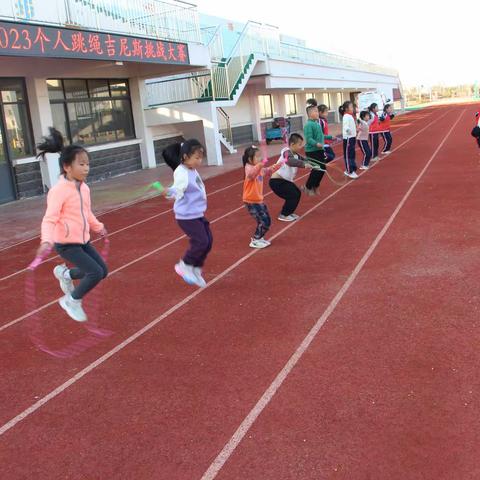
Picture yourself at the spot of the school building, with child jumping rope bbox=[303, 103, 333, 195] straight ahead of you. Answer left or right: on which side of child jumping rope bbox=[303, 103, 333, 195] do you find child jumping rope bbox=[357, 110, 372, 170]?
left

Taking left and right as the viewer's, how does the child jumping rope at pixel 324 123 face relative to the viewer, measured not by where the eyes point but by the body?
facing the viewer and to the right of the viewer

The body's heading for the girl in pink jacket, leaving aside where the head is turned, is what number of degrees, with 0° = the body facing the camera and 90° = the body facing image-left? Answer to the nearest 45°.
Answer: approximately 315°

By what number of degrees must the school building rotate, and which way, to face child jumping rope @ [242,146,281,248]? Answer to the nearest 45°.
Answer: approximately 45° to its right

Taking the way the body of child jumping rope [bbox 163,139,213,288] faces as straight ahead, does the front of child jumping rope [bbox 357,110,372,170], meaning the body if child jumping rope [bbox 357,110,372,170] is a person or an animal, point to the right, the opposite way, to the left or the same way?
the same way

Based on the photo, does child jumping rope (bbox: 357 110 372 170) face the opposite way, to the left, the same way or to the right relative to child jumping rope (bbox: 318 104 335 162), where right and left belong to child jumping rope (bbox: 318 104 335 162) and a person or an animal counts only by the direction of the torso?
the same way

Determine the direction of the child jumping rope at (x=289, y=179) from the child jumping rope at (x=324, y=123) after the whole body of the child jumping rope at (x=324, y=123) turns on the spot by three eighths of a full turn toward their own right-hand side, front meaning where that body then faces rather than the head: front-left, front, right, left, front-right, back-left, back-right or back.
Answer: left

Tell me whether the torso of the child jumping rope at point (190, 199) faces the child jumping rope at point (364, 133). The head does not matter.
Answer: no

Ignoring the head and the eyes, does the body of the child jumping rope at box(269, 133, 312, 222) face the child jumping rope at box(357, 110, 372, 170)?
no

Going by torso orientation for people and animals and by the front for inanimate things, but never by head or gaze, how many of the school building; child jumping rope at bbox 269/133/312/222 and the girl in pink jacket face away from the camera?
0

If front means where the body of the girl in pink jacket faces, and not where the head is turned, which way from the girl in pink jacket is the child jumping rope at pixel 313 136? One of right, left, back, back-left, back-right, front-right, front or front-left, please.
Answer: left

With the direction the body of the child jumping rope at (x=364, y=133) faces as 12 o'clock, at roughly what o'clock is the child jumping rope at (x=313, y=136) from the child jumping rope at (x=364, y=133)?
the child jumping rope at (x=313, y=136) is roughly at 2 o'clock from the child jumping rope at (x=364, y=133).

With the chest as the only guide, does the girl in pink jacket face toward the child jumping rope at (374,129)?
no

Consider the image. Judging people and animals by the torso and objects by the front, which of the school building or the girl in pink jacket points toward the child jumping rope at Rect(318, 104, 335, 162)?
the school building

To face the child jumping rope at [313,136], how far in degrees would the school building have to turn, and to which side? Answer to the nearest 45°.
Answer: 0° — it already faces them

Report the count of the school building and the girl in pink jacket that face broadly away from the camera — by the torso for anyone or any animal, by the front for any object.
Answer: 0

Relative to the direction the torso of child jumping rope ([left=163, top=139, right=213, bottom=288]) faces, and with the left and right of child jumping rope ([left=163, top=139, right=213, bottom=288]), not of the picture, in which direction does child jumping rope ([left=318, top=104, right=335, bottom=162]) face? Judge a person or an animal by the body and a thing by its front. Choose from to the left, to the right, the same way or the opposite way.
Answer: the same way
